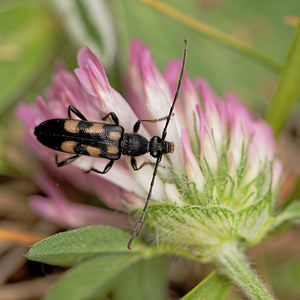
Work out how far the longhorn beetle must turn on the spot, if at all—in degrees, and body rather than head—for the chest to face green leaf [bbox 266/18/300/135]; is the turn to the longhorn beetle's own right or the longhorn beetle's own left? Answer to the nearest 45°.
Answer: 0° — it already faces it

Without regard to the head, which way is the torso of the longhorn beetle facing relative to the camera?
to the viewer's right
